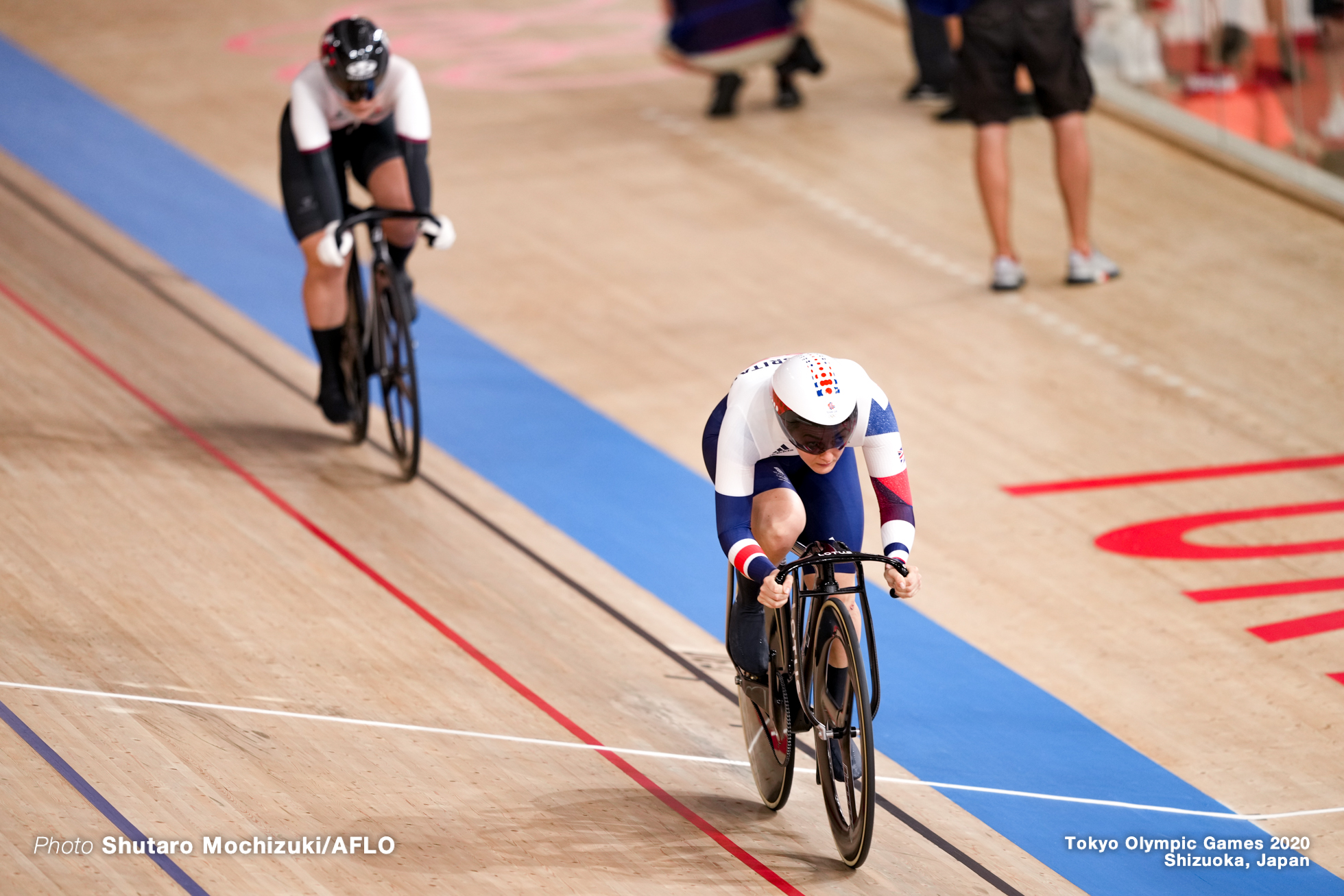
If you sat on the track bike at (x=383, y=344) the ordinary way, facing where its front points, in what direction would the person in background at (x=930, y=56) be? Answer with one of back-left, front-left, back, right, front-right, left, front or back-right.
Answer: back-left

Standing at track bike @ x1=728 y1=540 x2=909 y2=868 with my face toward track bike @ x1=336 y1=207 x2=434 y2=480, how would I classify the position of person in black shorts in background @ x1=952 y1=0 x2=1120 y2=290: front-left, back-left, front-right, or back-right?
front-right

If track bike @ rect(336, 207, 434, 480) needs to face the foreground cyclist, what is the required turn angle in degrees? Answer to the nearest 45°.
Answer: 0° — it already faces them

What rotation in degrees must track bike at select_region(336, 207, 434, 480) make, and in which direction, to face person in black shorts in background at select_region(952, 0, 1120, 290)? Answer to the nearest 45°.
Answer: approximately 135° to its left

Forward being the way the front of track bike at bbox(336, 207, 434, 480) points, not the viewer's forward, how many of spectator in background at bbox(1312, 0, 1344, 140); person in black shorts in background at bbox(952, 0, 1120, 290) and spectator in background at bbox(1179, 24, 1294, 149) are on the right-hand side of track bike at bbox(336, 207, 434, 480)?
0

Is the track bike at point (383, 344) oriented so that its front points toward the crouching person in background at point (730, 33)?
no

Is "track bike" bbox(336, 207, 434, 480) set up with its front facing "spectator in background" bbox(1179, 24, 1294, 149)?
no

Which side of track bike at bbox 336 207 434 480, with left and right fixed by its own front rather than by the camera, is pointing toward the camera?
front

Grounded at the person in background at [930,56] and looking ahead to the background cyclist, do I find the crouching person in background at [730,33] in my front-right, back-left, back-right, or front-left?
front-right

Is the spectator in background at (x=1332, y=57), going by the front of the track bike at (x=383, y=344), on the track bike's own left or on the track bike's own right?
on the track bike's own left

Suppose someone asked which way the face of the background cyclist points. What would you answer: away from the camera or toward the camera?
toward the camera

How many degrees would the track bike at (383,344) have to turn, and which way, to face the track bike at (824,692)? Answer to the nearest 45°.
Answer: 0° — it already faces it
